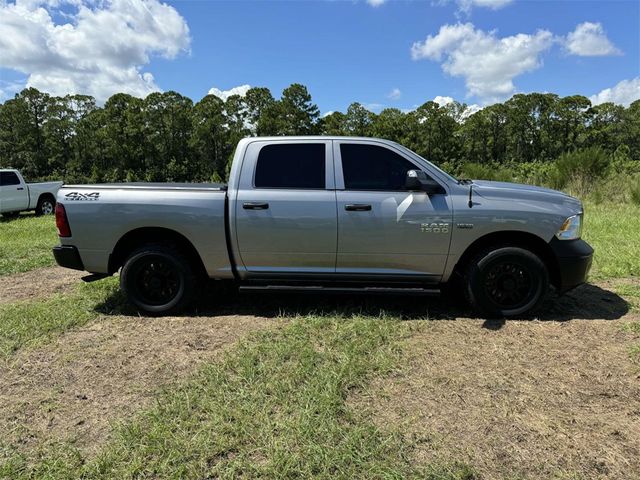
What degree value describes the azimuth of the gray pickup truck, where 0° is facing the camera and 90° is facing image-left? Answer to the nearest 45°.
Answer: approximately 270°

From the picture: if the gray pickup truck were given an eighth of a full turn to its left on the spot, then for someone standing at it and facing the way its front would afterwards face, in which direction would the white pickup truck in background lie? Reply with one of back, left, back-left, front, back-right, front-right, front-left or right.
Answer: left
